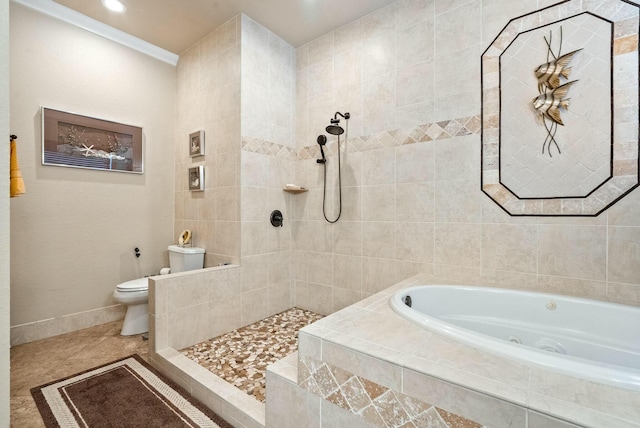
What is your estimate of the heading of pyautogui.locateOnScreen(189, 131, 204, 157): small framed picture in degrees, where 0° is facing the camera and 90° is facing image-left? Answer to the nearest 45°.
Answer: approximately 45°

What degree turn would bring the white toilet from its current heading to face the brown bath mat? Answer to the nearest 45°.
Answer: approximately 45° to its left

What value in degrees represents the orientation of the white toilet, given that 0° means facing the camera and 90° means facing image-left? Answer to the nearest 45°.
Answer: approximately 45°
